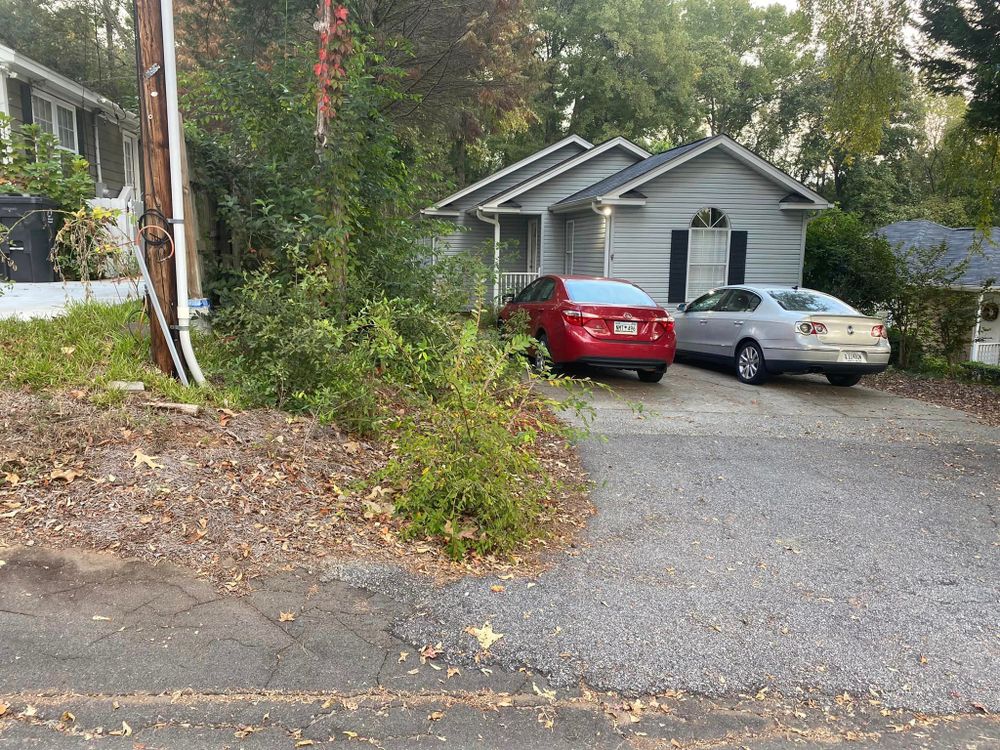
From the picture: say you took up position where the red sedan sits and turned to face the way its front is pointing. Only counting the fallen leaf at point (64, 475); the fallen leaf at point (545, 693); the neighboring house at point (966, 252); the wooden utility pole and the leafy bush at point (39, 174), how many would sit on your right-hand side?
1

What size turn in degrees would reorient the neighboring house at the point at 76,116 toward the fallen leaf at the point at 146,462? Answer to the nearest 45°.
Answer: approximately 45° to its right

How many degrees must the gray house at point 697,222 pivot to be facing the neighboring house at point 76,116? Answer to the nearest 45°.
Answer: approximately 90° to its right

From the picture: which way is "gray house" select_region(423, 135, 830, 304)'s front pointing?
toward the camera

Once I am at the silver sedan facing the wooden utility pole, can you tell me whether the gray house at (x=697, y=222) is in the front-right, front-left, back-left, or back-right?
back-right

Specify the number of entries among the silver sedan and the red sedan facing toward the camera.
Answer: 0

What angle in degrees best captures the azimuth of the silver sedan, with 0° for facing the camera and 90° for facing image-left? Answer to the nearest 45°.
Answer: approximately 135°

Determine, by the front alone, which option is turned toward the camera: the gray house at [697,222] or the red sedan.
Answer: the gray house

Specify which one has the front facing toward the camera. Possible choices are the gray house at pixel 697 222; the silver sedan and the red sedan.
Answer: the gray house

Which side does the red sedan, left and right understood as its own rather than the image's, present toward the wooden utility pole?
left

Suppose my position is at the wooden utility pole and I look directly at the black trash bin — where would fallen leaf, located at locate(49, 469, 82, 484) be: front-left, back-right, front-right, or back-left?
back-left

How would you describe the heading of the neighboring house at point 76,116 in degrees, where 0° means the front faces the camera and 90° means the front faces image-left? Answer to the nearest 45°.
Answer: approximately 315°

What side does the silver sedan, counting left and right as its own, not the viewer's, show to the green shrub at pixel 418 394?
left

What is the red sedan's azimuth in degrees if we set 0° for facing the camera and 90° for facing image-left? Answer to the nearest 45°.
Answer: approximately 135°

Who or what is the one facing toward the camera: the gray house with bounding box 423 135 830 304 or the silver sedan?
the gray house

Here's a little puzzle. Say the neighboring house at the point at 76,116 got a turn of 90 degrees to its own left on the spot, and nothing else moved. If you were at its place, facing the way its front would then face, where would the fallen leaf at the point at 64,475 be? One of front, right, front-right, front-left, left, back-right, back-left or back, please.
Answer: back-right
